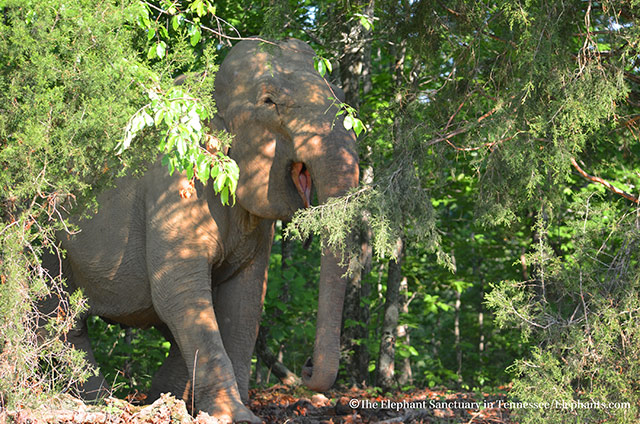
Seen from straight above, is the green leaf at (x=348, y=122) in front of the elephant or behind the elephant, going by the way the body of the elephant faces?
in front

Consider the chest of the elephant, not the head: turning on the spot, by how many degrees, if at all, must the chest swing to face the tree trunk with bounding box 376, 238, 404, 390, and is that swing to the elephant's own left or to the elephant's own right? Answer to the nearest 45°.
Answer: approximately 90° to the elephant's own left

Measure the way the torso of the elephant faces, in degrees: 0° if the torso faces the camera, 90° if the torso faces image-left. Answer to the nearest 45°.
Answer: approximately 315°

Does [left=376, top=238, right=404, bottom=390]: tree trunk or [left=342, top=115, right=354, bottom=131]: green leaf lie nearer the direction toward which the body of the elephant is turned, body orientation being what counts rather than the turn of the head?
the green leaf

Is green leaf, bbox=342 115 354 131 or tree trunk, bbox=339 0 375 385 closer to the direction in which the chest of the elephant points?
the green leaf

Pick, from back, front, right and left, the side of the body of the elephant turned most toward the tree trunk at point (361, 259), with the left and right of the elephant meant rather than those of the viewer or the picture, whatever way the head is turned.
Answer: left
